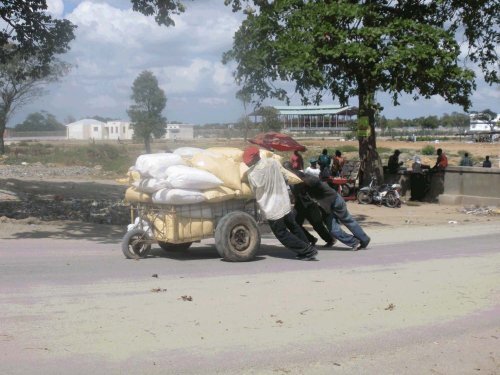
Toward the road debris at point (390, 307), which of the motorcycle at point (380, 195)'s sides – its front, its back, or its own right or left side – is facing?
left

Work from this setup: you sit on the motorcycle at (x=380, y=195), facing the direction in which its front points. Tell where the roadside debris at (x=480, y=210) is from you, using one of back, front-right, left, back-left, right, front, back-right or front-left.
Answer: back

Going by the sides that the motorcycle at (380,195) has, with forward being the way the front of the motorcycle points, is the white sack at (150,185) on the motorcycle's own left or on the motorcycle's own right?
on the motorcycle's own left

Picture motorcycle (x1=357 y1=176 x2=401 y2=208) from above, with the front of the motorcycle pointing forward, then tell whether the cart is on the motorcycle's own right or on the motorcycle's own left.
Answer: on the motorcycle's own left

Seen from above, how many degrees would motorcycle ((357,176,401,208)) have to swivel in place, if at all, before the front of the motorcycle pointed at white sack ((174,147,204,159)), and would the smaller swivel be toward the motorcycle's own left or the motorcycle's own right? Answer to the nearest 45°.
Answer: approximately 90° to the motorcycle's own left

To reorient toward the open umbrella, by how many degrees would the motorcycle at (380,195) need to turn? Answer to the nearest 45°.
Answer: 0° — it already faces it

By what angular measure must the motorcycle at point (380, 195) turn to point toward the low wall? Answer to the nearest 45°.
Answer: approximately 135° to its right

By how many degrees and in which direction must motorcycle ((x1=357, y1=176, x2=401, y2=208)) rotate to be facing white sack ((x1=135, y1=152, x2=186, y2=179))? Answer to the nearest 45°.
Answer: approximately 90° to its left

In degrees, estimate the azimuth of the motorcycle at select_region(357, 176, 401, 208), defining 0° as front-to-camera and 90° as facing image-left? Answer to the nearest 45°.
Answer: approximately 90°
